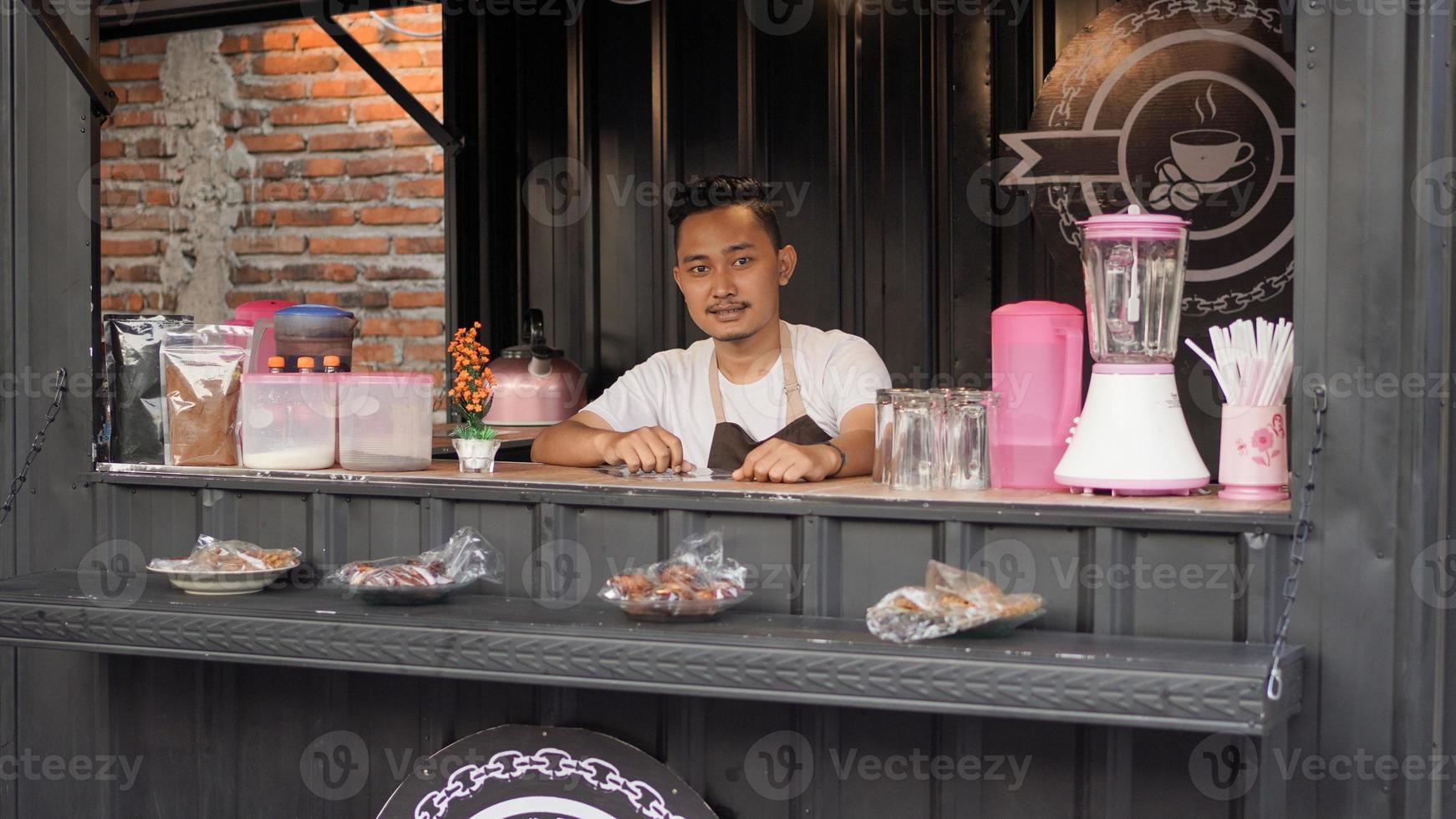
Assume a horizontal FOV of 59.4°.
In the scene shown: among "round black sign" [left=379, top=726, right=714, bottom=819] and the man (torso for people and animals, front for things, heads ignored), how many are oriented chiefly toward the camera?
2

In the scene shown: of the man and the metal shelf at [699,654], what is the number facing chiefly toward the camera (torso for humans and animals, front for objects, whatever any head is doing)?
2

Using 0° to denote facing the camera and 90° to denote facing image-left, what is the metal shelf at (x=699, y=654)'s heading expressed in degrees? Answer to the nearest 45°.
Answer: approximately 0°

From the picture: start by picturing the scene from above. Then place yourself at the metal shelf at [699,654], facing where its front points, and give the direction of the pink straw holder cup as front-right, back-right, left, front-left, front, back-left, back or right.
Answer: left

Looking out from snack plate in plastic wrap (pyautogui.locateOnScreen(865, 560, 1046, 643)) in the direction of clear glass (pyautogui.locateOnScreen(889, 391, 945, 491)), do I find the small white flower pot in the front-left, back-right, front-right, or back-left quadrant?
front-left

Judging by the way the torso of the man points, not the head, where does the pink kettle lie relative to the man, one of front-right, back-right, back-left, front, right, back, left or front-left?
back-right

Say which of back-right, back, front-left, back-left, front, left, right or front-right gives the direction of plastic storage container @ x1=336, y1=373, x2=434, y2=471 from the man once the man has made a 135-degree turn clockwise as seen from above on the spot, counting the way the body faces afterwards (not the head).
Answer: left

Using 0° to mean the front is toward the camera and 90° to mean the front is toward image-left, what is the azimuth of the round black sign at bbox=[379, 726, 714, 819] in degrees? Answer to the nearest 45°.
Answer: approximately 0°

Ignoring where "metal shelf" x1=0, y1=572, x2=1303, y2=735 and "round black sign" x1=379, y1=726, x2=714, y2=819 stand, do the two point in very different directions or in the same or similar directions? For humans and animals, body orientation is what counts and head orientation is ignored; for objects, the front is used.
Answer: same or similar directions

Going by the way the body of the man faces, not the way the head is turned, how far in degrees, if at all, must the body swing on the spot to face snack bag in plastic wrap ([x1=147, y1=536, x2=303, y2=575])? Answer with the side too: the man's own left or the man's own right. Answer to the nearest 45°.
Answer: approximately 45° to the man's own right

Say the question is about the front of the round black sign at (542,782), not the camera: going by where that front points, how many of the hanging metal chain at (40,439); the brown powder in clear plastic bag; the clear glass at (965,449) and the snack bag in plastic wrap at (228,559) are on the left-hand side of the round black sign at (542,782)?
1

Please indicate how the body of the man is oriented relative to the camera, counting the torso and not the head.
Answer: toward the camera

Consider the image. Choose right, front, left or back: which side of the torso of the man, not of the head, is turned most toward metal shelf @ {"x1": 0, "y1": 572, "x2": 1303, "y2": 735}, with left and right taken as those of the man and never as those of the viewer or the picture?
front

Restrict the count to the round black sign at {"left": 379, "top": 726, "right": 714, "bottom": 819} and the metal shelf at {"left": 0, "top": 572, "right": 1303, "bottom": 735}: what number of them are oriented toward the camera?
2
